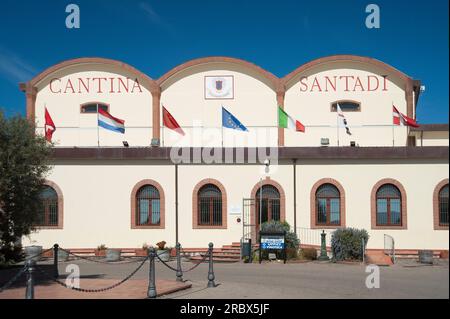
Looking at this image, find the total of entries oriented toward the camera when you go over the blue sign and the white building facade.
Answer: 2

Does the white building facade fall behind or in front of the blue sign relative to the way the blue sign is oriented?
behind

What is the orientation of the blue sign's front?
toward the camera

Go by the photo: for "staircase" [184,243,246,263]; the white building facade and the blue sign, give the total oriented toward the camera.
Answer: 3

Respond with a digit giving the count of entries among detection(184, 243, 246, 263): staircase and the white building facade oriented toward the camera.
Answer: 2

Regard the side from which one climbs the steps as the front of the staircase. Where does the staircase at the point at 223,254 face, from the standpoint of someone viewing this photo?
facing the viewer

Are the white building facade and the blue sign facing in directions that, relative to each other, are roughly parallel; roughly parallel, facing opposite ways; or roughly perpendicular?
roughly parallel
